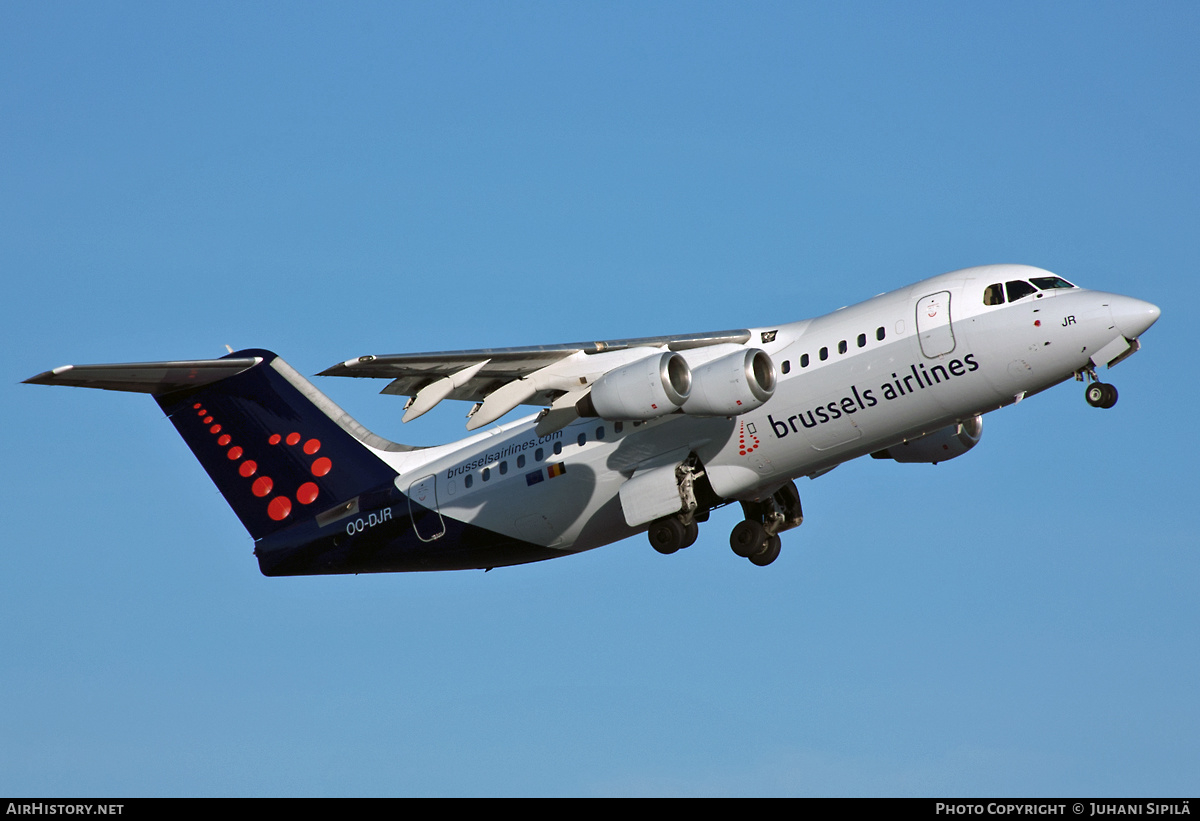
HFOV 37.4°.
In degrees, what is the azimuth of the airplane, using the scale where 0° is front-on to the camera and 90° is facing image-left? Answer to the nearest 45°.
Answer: approximately 315°
